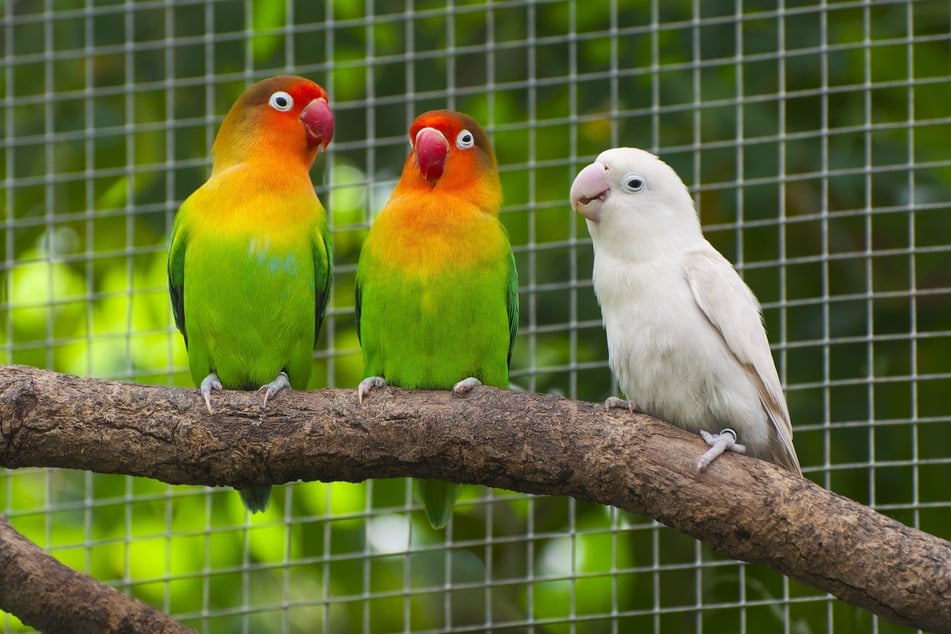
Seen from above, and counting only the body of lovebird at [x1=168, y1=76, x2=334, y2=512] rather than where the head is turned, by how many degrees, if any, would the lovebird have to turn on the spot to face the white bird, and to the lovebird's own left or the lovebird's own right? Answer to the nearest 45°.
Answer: approximately 45° to the lovebird's own left

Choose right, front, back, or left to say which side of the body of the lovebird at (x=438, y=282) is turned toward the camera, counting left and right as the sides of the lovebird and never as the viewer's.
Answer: front

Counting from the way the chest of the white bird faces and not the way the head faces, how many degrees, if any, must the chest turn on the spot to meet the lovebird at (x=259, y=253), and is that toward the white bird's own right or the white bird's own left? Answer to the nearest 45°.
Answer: approximately 45° to the white bird's own right

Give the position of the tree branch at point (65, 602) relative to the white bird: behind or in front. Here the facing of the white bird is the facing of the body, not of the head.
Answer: in front

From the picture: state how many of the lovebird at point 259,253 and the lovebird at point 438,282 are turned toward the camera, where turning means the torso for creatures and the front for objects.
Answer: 2

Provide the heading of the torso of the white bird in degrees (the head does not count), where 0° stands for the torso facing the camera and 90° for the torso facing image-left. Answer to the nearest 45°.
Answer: approximately 45°

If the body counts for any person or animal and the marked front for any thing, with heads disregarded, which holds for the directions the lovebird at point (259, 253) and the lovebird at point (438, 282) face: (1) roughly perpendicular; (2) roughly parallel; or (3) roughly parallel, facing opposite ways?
roughly parallel

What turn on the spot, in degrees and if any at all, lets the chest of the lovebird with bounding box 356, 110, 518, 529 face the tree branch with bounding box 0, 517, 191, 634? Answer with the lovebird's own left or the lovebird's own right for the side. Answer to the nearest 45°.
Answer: approximately 45° to the lovebird's own right

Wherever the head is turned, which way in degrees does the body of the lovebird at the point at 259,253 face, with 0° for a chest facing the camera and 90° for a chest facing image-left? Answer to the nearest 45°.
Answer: approximately 0°

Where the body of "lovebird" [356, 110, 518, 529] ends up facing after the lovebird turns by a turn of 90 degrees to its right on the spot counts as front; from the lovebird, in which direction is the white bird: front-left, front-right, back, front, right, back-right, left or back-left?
back-left
